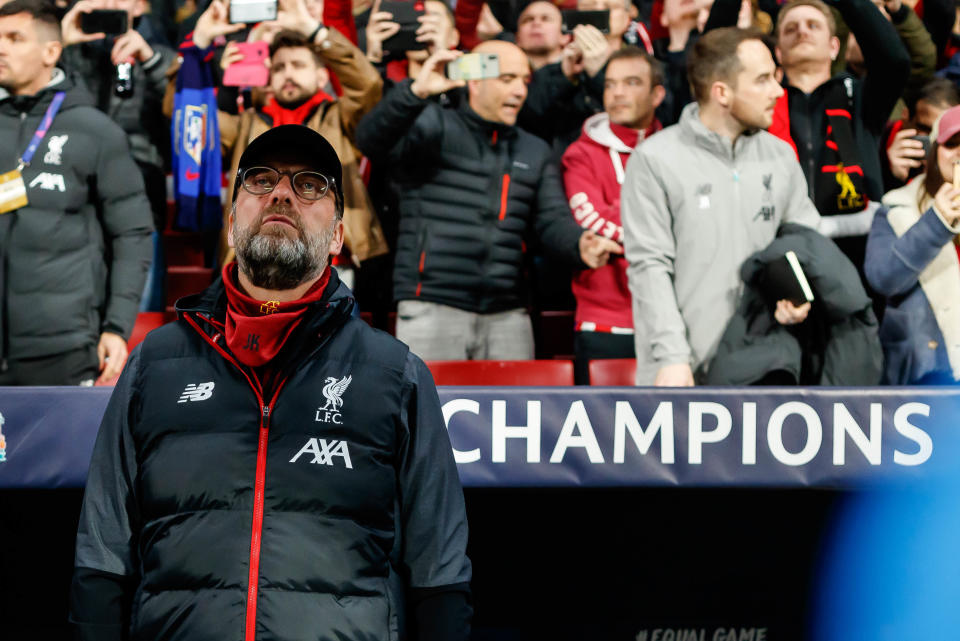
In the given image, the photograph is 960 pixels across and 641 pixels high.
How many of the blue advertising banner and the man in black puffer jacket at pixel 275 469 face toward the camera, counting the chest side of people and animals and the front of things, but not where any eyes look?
2

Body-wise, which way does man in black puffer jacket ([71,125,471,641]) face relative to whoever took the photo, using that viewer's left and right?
facing the viewer

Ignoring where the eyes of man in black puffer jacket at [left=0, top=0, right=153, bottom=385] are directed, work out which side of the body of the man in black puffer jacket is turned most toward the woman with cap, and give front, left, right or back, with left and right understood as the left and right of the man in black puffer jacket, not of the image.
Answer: left

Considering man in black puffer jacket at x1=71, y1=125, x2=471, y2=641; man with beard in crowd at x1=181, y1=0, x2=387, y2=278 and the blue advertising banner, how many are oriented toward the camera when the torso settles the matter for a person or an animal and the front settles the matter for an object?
3

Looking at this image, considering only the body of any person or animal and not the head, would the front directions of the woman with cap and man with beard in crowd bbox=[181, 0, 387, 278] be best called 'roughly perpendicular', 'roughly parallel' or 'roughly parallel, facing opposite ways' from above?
roughly parallel

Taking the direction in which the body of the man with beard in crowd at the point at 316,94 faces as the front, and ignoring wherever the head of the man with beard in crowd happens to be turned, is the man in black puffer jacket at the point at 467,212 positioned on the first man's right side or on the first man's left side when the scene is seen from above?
on the first man's left side

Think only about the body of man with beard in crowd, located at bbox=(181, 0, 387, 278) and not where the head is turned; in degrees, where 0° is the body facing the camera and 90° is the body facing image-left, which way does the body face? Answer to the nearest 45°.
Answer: approximately 0°

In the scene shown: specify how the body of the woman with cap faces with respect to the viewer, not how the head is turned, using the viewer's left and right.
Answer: facing the viewer and to the right of the viewer

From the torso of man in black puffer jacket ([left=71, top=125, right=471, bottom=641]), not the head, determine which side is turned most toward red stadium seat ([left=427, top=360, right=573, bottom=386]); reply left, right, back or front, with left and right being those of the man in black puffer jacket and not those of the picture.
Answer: back

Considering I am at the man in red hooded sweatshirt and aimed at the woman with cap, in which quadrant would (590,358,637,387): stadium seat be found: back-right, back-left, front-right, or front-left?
front-right

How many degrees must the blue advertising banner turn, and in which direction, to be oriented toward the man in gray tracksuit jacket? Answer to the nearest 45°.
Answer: approximately 180°

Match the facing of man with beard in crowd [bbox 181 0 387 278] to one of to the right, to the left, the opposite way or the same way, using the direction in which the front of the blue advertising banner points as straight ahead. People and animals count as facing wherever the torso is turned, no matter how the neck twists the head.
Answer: the same way

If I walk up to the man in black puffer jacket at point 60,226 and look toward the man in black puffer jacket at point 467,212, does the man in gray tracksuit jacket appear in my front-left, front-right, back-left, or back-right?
front-right

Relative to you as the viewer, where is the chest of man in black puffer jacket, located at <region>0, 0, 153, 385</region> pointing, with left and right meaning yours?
facing the viewer and to the left of the viewer

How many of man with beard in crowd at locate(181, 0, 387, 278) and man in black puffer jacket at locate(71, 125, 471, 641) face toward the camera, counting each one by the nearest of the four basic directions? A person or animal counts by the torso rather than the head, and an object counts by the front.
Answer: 2

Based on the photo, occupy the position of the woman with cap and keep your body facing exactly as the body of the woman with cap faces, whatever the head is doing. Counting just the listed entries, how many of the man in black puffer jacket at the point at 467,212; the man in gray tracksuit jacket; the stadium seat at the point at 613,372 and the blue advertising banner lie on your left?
0

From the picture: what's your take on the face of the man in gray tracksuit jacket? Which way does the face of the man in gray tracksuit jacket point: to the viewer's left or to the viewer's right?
to the viewer's right

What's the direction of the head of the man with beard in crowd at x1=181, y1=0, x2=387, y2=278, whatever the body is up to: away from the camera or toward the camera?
toward the camera

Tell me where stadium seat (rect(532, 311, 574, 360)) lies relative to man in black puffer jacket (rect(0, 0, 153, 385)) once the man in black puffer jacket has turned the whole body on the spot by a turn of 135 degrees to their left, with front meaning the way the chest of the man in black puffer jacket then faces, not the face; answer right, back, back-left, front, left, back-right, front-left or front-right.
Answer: front

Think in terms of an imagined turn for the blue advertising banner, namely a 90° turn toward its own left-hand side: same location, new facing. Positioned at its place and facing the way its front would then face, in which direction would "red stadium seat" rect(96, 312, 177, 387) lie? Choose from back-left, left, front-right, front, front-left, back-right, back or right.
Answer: back-left
